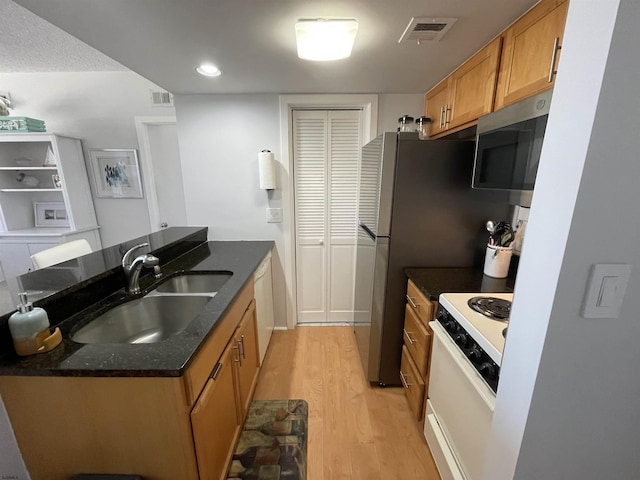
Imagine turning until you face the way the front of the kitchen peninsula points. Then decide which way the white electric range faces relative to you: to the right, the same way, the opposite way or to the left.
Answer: the opposite way

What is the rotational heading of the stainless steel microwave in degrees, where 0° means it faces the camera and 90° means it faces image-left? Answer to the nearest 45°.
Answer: approximately 45°

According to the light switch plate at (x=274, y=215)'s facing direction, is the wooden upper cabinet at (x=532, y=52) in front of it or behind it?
in front

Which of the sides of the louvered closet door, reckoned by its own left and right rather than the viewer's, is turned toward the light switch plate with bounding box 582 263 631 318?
front

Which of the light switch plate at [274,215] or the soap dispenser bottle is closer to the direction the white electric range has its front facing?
the soap dispenser bottle

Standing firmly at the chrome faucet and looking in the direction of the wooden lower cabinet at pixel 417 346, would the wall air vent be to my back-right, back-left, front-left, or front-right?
back-left

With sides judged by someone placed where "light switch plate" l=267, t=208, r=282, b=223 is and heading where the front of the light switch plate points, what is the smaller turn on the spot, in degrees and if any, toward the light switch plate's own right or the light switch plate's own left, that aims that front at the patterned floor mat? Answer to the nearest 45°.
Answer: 0° — it already faces it

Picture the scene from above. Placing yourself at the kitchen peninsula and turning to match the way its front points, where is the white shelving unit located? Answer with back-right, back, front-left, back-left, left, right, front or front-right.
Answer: back-left

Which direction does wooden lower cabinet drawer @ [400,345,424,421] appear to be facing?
to the viewer's left
